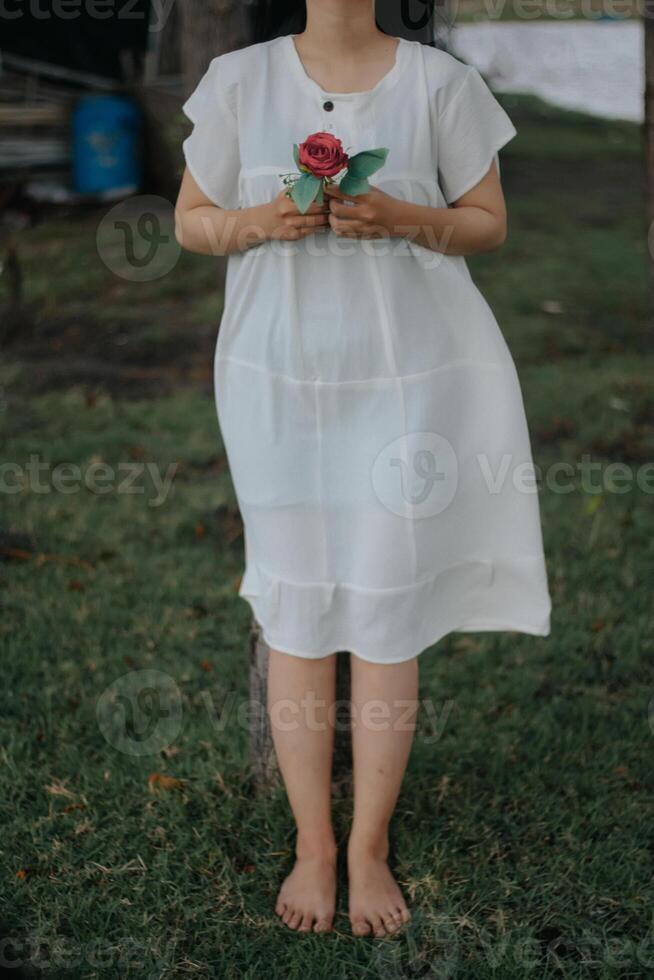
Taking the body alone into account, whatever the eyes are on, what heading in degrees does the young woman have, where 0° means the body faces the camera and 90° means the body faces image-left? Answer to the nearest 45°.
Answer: approximately 0°

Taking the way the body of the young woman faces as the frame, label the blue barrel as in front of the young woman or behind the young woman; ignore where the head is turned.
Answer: behind
